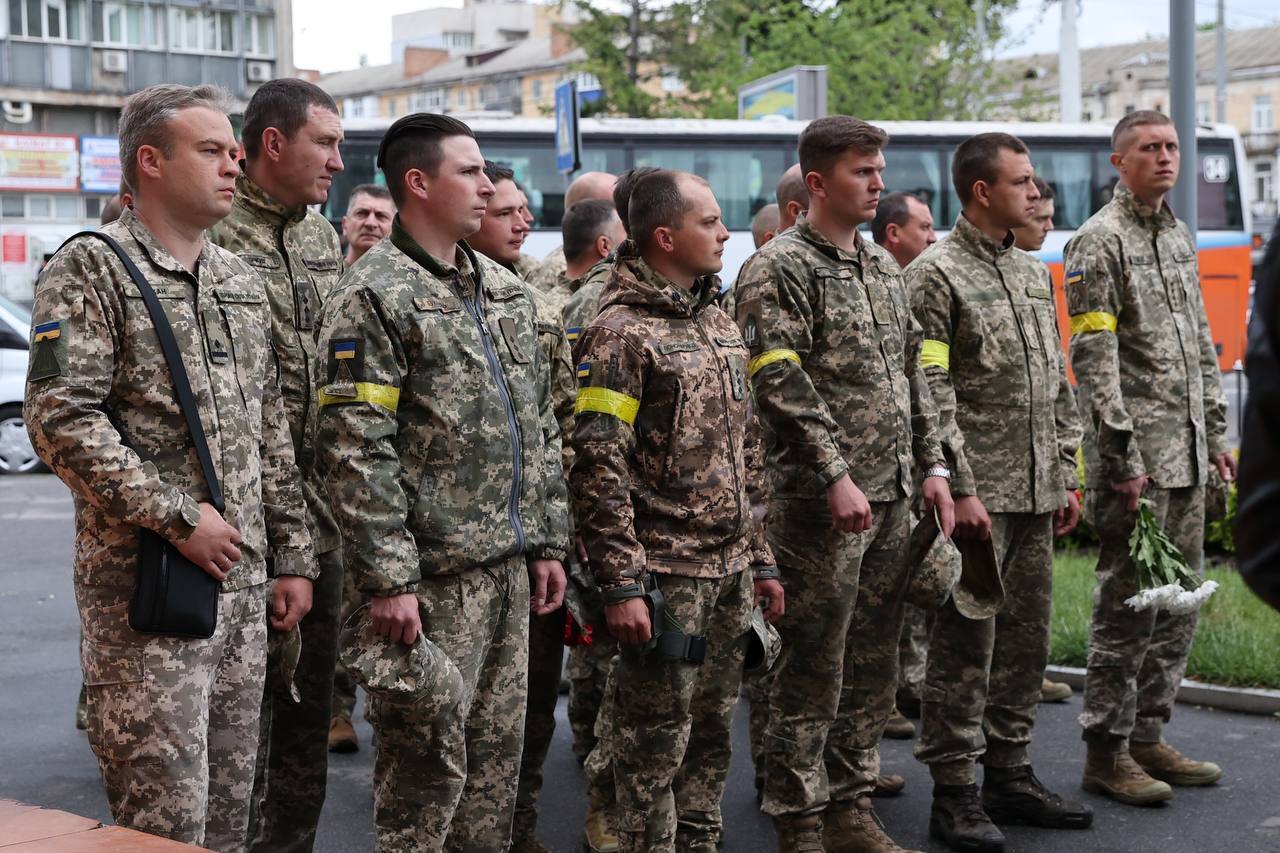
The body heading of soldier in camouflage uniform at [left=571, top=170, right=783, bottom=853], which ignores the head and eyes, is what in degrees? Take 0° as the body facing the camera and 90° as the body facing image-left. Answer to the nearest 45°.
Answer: approximately 315°

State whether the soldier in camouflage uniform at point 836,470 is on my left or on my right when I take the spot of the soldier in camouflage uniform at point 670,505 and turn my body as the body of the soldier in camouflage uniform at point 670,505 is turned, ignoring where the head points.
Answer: on my left

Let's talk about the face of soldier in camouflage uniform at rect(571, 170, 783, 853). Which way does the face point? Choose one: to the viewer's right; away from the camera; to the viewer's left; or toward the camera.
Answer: to the viewer's right

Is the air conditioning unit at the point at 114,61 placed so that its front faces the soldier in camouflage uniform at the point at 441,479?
yes

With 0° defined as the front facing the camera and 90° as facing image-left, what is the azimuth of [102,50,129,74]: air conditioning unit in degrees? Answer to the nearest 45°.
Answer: approximately 0°

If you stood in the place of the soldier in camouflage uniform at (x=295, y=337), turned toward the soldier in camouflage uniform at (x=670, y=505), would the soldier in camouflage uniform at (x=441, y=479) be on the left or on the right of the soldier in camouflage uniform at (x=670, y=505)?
right

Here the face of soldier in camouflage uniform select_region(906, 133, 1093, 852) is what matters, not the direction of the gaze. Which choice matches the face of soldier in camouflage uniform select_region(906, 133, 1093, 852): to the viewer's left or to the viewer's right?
to the viewer's right

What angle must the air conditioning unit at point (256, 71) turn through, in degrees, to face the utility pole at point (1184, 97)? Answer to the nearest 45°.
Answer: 0° — it already faces it

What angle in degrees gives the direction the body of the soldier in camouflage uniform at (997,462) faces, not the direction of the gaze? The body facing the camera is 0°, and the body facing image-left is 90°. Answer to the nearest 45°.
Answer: approximately 315°
